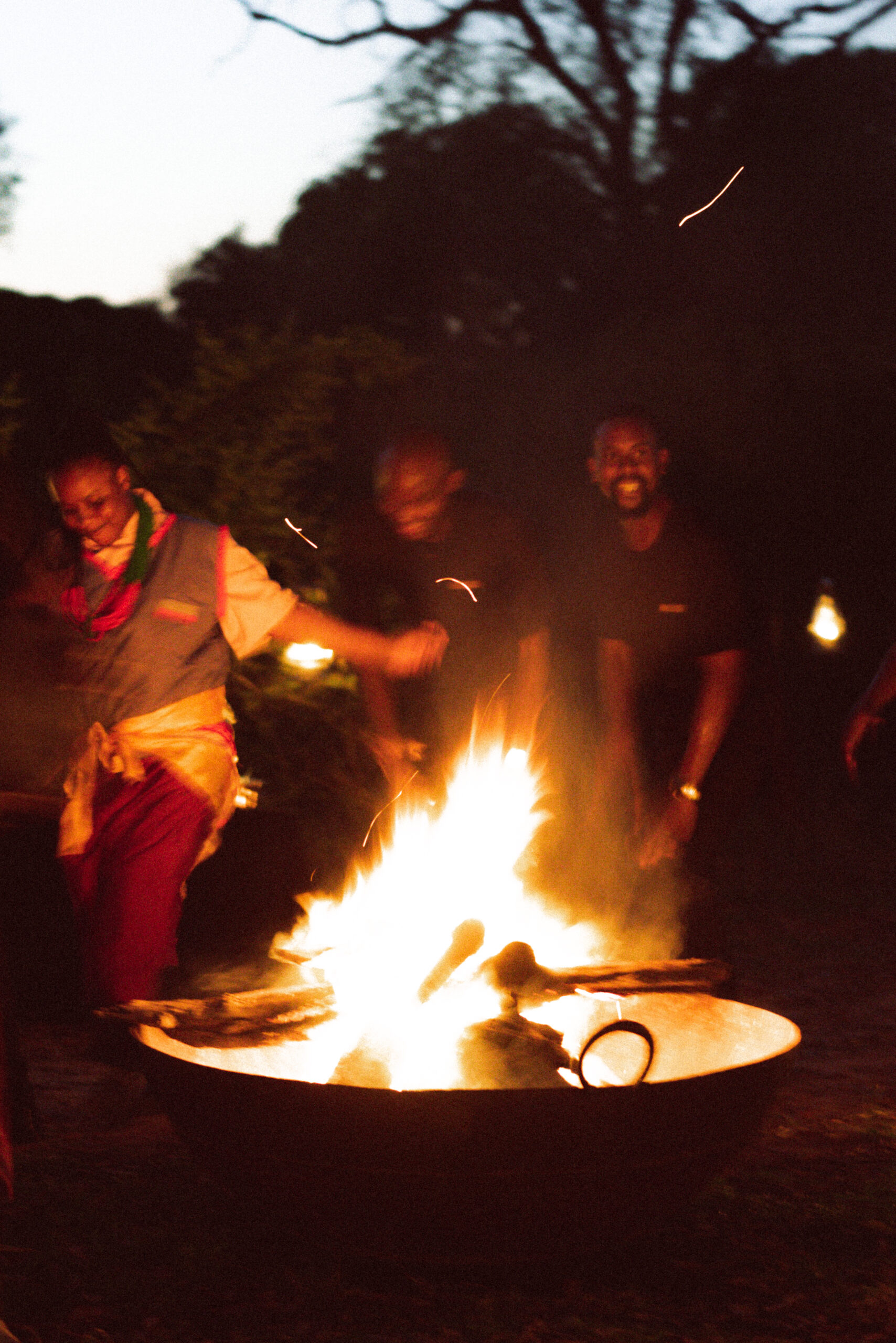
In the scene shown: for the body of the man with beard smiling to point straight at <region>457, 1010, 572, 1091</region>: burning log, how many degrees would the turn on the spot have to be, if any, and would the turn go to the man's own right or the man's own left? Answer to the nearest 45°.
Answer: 0° — they already face it

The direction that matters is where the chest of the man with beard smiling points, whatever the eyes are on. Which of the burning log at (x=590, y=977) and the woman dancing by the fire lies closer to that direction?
the burning log

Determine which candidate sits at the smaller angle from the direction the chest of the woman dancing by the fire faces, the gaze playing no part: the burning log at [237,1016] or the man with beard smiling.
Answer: the burning log

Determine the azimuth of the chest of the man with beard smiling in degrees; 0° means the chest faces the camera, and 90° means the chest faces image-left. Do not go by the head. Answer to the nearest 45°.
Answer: approximately 0°

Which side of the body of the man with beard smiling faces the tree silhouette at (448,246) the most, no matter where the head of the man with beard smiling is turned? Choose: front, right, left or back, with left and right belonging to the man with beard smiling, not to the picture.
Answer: back

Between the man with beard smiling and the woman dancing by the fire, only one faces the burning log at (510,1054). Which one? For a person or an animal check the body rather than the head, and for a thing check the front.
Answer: the man with beard smiling

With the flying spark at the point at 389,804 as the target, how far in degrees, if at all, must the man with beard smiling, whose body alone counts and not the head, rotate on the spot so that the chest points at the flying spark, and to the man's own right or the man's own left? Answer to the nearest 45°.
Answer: approximately 45° to the man's own right
